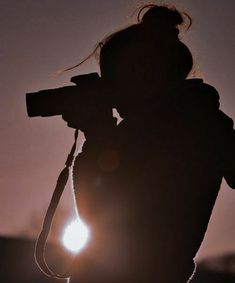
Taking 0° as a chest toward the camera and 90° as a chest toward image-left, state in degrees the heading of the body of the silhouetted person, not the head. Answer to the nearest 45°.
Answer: approximately 90°
